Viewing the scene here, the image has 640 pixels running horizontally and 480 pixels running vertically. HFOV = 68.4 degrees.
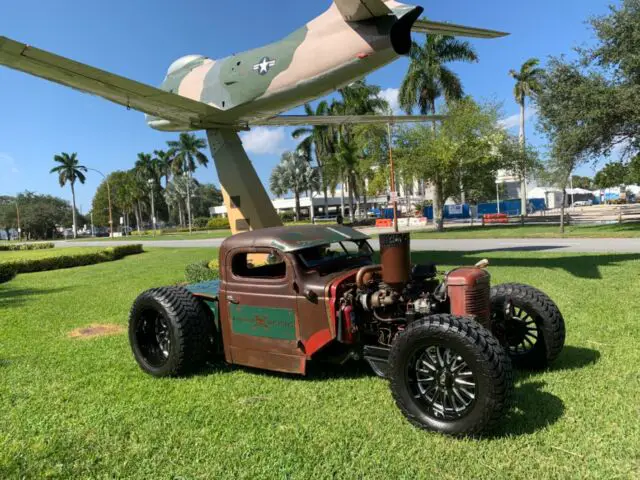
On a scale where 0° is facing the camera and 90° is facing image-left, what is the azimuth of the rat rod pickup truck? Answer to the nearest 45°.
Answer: approximately 315°

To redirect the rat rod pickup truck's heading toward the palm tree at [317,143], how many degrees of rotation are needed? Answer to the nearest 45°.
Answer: approximately 135° to its left

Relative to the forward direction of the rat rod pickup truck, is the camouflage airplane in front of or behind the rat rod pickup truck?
behind

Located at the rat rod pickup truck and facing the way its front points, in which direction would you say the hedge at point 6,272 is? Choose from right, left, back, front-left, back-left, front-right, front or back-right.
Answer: back

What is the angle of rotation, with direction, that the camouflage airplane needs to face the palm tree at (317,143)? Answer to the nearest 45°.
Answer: approximately 45° to its right
